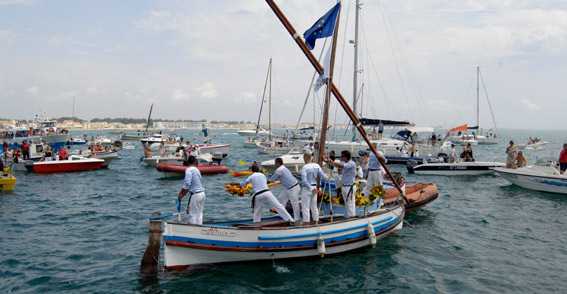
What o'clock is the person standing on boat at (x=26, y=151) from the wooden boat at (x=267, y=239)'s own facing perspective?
The person standing on boat is roughly at 9 o'clock from the wooden boat.

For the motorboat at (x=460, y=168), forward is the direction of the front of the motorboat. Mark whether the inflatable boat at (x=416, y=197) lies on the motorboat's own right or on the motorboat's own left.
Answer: on the motorboat's own right

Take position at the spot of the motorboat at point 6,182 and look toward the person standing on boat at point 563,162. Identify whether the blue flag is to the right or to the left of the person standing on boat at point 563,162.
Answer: right

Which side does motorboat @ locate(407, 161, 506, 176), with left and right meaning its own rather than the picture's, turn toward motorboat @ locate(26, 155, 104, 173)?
back

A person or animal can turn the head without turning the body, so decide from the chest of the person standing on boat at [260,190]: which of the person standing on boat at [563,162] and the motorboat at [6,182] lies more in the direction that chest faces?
the motorboat

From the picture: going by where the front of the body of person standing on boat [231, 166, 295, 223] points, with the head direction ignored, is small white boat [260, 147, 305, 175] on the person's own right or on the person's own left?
on the person's own right
